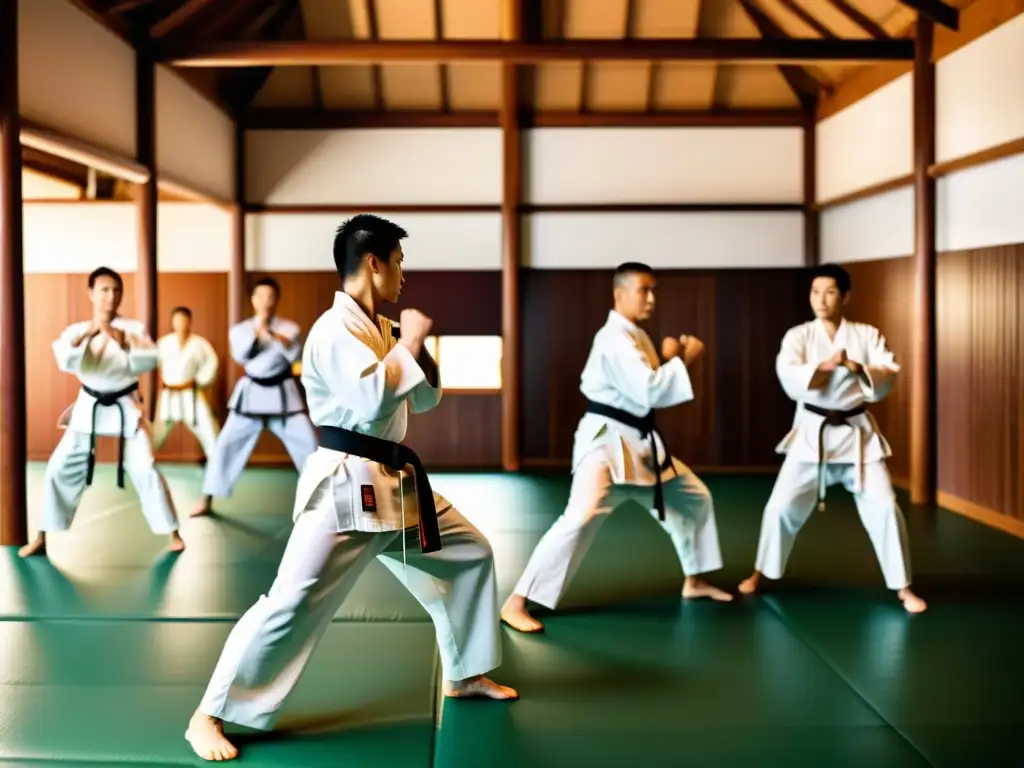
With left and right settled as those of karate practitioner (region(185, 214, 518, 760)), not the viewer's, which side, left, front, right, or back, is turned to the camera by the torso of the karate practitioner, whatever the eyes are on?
right

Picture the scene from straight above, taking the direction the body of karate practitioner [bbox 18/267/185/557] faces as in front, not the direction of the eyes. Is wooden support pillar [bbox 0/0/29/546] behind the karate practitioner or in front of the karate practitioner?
behind

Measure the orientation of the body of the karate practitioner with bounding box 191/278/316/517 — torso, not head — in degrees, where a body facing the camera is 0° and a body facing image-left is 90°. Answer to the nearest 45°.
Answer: approximately 0°

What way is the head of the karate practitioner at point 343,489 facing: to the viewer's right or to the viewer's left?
to the viewer's right

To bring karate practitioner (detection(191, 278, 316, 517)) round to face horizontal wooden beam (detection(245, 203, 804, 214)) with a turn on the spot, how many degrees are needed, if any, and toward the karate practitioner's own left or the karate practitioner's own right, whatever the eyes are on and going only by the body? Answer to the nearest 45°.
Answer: approximately 135° to the karate practitioner's own left

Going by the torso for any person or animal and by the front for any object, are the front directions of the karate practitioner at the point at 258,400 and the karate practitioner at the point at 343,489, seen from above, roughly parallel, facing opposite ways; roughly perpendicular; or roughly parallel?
roughly perpendicular
